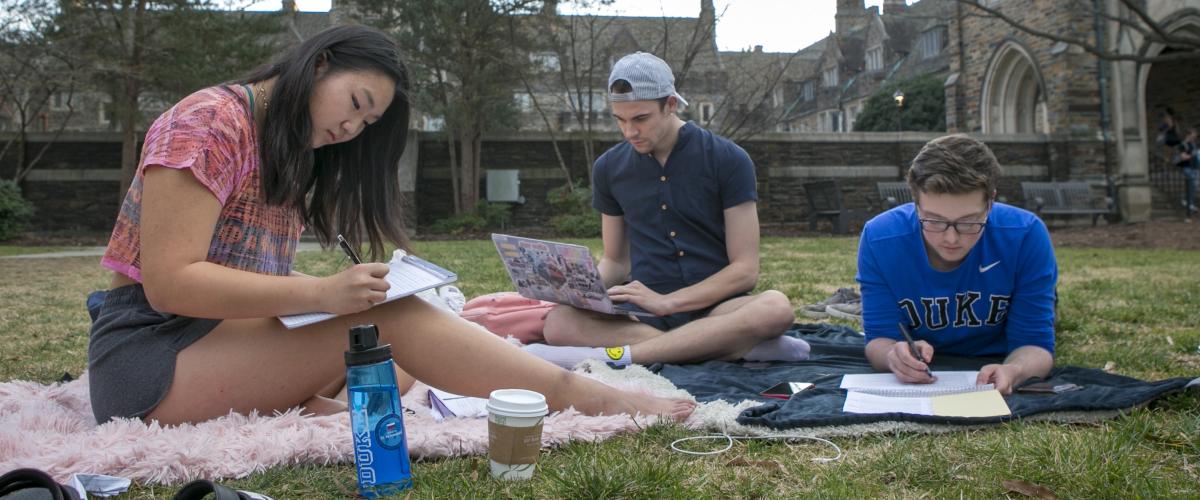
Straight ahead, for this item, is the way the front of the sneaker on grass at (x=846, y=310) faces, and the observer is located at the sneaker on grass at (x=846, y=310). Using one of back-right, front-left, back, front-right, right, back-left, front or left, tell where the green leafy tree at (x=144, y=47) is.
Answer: front-right

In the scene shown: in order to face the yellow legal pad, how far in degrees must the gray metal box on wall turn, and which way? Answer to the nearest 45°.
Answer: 0° — it already faces it

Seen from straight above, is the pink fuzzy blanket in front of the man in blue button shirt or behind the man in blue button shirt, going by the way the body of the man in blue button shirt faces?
in front

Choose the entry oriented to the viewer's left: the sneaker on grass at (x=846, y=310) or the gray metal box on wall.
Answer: the sneaker on grass

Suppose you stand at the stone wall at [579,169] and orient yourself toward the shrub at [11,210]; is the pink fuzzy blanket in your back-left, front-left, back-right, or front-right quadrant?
front-left

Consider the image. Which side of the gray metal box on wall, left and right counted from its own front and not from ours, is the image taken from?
front

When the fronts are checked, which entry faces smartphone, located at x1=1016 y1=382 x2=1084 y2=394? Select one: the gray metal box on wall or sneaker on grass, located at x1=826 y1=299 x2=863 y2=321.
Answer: the gray metal box on wall

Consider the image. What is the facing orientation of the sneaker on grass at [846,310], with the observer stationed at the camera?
facing to the left of the viewer

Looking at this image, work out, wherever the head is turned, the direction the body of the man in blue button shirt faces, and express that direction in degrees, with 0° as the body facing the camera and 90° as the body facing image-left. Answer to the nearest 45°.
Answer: approximately 45°

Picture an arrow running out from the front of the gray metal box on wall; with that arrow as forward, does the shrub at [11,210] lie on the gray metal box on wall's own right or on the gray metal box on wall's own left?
on the gray metal box on wall's own right

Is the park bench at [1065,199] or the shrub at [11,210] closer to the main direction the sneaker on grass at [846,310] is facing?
the shrub
